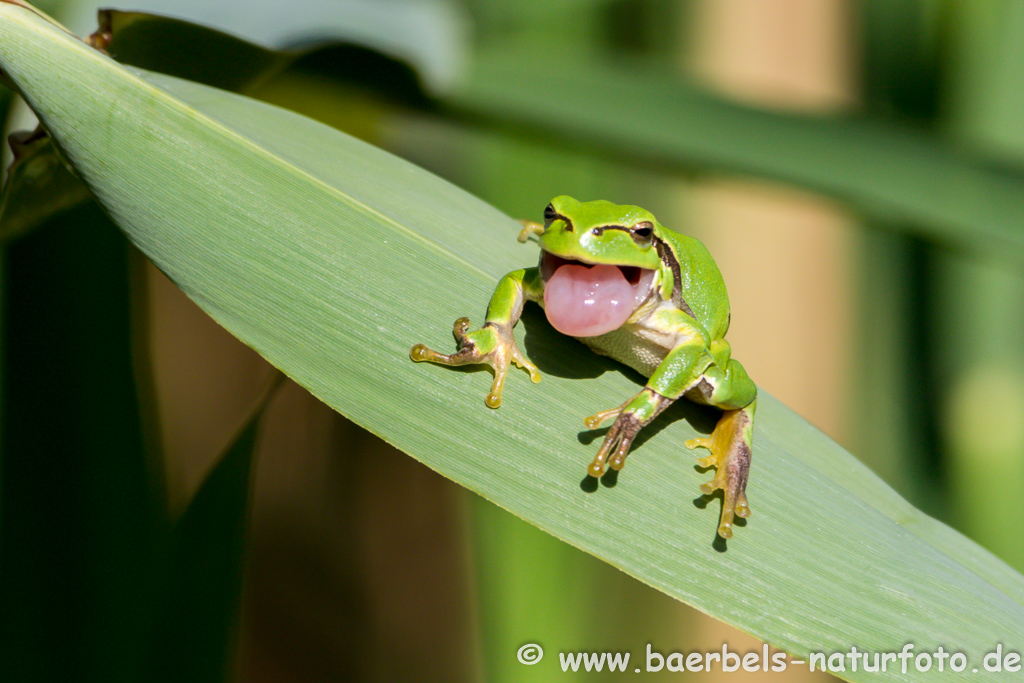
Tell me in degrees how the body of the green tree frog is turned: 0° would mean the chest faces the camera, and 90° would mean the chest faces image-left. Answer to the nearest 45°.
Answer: approximately 45°
